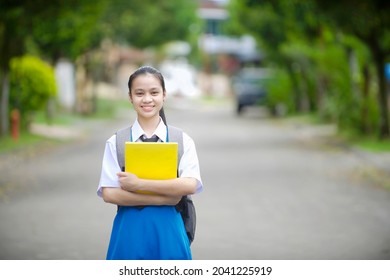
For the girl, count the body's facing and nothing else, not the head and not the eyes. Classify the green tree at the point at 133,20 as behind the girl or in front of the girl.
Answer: behind

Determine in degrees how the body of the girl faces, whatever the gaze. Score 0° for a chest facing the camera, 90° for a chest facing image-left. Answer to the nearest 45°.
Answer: approximately 0°

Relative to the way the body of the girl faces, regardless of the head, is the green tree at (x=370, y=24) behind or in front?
behind

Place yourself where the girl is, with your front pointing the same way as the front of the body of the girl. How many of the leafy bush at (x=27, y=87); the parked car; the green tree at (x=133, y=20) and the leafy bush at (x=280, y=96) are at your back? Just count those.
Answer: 4

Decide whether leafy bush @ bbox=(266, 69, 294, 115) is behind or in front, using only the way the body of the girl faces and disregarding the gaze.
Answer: behind

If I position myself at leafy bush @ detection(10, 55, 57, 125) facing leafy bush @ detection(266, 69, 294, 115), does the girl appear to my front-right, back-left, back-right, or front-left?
back-right

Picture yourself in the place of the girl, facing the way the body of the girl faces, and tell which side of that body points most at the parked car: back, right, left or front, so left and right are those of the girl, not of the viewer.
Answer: back

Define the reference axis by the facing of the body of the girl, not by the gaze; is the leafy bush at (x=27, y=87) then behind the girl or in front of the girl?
behind

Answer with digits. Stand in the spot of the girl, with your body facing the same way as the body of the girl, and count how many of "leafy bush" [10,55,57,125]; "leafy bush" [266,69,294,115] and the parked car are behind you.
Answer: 3
